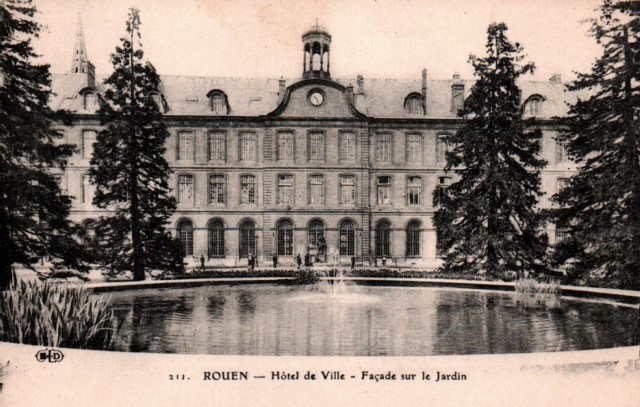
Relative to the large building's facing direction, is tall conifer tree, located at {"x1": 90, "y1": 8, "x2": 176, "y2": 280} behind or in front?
in front

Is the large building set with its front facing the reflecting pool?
yes

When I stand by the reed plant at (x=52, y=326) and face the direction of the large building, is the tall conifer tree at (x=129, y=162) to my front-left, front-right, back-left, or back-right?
front-left

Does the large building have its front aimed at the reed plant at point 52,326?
yes

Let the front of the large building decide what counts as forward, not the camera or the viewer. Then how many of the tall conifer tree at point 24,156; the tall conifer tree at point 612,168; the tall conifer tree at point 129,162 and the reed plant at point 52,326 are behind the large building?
0

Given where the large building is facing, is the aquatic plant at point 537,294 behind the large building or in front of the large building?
in front

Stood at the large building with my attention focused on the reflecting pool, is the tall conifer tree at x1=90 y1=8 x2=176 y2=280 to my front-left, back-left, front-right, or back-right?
front-right

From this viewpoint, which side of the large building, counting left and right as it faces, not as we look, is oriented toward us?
front

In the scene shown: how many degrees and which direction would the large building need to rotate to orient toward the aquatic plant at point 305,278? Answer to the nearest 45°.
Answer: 0° — it already faces it
